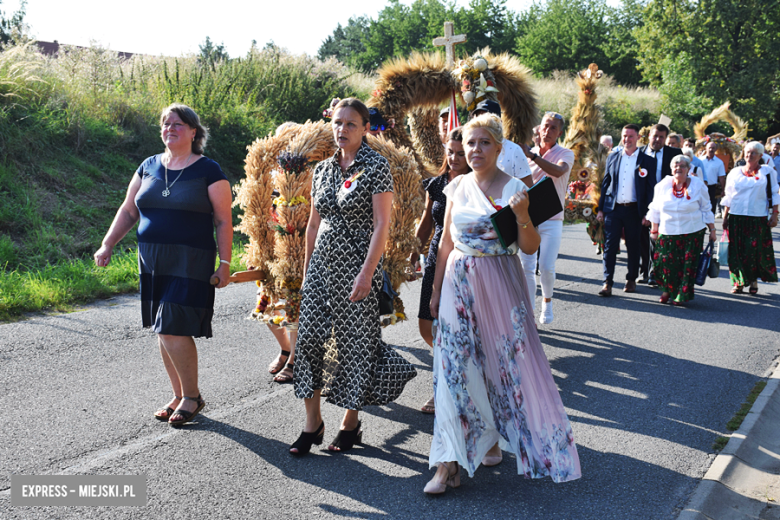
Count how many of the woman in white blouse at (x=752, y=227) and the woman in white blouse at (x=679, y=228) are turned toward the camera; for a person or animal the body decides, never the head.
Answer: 2

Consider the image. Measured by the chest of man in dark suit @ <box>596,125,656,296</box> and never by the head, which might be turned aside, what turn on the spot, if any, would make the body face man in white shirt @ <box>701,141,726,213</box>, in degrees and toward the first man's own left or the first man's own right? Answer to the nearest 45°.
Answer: approximately 180°

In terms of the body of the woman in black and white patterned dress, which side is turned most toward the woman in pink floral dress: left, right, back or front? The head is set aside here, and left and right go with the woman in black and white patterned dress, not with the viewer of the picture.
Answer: left

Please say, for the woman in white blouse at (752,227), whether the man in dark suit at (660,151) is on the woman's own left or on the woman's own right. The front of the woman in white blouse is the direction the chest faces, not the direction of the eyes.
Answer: on the woman's own right

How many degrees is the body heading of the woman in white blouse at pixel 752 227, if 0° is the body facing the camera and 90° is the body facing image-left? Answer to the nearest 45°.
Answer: approximately 0°

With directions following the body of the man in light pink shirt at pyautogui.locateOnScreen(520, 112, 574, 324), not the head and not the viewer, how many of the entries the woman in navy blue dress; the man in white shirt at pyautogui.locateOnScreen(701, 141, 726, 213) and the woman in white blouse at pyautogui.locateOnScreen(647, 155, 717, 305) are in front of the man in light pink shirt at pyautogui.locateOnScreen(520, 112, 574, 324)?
1

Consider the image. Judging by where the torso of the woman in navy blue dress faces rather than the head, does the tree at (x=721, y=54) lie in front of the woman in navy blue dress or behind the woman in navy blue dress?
behind

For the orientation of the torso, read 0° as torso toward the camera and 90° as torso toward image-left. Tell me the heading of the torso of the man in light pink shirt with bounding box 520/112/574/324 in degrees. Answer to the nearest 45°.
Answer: approximately 45°

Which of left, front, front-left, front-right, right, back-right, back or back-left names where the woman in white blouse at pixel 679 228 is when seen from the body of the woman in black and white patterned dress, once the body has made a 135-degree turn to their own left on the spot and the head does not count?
front-left

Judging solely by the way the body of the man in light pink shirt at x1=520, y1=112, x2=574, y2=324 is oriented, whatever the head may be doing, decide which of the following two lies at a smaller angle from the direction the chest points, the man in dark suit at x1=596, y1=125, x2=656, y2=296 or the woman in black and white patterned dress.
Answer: the woman in black and white patterned dress

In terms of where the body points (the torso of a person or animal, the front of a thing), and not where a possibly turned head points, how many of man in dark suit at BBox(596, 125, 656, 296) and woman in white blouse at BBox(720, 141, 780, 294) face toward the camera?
2
